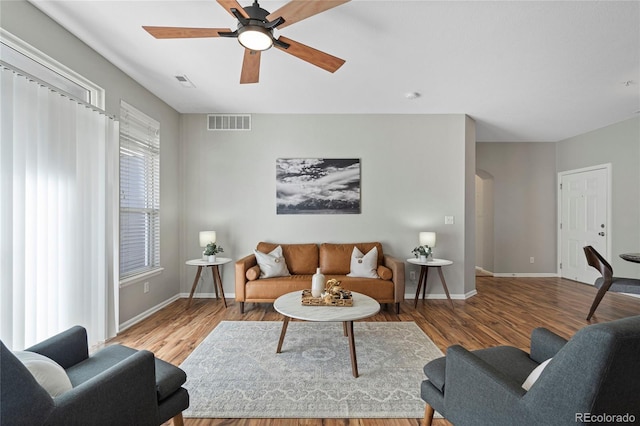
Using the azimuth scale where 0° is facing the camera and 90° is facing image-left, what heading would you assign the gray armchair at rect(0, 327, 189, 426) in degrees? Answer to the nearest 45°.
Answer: approximately 225°

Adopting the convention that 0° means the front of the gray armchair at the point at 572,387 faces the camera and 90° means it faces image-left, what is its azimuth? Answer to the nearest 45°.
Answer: approximately 135°

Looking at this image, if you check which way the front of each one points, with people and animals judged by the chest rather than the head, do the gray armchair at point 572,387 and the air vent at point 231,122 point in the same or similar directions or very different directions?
very different directions

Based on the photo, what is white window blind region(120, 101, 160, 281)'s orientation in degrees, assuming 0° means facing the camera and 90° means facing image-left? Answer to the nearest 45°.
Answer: approximately 270°

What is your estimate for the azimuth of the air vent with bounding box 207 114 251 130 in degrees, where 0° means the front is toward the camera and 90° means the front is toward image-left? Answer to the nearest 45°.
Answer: approximately 0°

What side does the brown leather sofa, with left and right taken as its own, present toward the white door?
left

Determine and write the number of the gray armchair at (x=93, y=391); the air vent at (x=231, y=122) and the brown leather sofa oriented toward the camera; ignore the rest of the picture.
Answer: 2

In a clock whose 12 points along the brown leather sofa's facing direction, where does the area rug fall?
The area rug is roughly at 12 o'clock from the brown leather sofa.
